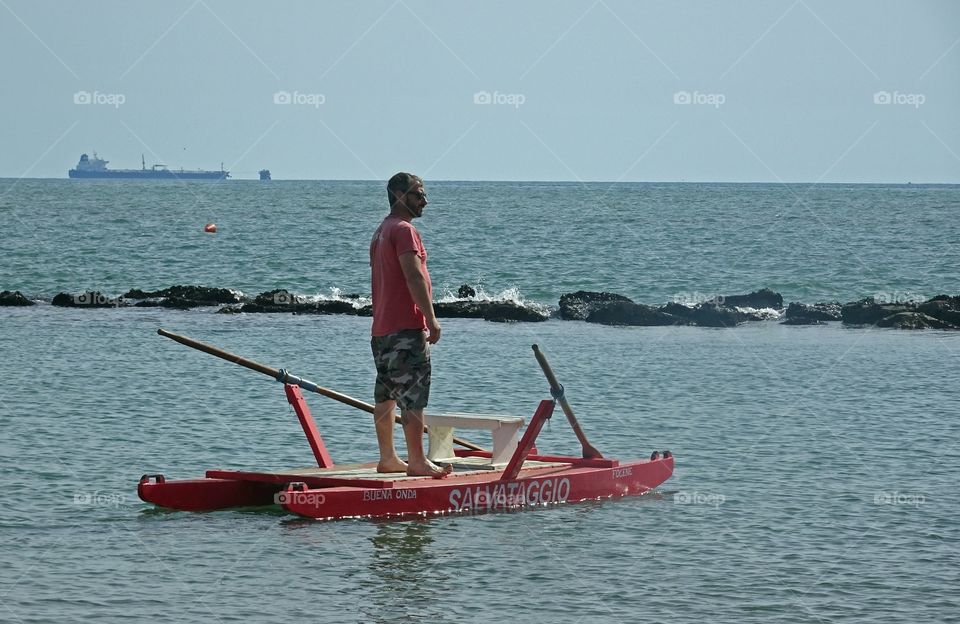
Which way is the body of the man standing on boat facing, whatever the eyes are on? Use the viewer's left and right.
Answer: facing to the right of the viewer

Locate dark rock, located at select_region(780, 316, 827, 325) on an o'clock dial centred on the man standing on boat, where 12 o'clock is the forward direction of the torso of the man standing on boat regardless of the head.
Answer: The dark rock is roughly at 10 o'clock from the man standing on boat.

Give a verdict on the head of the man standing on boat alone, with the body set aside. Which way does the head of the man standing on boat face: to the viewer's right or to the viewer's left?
to the viewer's right

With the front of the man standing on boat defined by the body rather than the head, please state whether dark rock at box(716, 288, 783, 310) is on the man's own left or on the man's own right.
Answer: on the man's own left

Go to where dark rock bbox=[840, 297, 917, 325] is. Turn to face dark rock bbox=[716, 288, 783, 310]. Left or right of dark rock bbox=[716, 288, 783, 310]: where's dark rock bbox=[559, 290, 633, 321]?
left

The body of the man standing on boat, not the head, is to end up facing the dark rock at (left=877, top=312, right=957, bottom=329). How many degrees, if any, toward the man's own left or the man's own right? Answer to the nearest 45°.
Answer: approximately 45° to the man's own left

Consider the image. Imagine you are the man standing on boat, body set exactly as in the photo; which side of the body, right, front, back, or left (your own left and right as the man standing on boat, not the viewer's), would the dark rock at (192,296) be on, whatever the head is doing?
left
